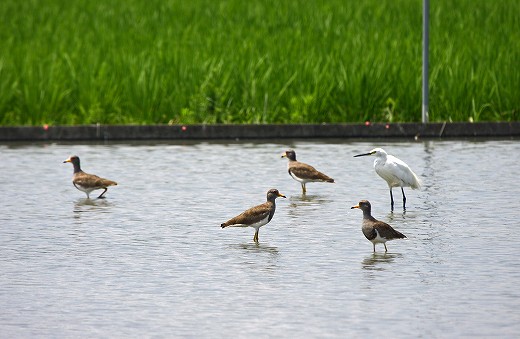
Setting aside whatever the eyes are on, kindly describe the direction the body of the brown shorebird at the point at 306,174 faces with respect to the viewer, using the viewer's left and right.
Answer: facing to the left of the viewer

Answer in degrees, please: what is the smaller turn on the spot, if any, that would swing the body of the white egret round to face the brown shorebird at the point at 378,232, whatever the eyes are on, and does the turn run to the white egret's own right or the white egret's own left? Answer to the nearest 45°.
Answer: approximately 90° to the white egret's own left

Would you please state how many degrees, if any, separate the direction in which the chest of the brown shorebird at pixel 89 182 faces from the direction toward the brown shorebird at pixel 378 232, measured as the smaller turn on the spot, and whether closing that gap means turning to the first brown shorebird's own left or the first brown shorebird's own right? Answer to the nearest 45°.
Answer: approximately 135° to the first brown shorebird's own left

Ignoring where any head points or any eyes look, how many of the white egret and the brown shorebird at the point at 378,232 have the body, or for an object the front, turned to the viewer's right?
0

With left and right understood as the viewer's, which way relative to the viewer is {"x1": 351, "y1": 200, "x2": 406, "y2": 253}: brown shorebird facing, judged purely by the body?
facing to the left of the viewer

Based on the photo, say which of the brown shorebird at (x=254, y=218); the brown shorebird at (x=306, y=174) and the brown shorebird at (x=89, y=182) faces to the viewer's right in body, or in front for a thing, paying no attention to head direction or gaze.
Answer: the brown shorebird at (x=254, y=218)

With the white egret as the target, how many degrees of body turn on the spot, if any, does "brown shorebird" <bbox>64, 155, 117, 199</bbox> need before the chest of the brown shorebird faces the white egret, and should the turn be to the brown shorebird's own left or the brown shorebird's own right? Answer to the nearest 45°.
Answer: approximately 180°

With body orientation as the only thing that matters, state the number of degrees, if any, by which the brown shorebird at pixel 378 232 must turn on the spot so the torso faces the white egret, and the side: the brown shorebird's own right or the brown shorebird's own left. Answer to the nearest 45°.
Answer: approximately 90° to the brown shorebird's own right

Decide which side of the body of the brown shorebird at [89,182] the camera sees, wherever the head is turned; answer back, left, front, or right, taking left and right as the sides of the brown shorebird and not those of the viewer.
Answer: left

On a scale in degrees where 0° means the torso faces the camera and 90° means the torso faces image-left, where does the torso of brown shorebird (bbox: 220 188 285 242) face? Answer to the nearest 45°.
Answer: approximately 270°
